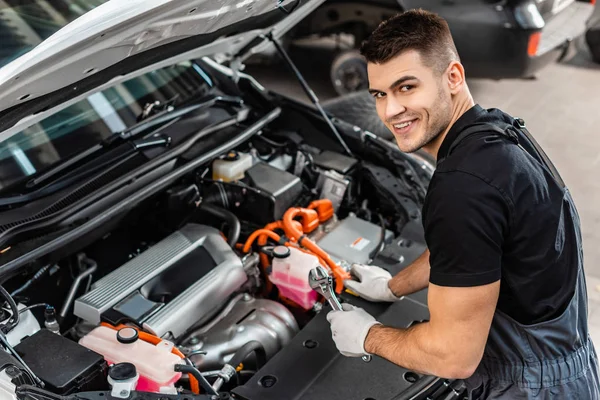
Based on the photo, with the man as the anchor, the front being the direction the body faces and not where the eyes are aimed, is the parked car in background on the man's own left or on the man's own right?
on the man's own right

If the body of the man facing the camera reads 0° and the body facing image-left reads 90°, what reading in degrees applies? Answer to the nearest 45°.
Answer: approximately 90°
